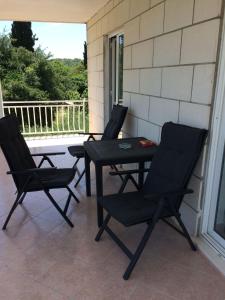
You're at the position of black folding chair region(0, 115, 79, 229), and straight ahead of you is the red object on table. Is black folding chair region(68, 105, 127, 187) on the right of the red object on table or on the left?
left

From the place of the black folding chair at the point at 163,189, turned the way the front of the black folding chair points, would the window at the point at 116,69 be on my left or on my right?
on my right

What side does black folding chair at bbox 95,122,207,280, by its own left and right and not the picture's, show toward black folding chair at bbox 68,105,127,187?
right

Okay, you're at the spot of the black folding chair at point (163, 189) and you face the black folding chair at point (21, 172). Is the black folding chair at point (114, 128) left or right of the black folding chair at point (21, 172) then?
right

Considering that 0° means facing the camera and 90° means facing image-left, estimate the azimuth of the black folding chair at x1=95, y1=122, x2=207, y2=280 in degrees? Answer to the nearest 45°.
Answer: approximately 45°

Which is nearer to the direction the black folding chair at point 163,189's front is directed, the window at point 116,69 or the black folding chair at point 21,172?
the black folding chair

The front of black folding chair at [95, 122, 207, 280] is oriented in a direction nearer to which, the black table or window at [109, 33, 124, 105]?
the black table

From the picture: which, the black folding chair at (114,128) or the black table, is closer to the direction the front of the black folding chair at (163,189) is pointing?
the black table

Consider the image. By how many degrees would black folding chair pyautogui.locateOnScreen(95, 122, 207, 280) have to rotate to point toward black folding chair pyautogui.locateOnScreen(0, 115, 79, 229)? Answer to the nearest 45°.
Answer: approximately 45° to its right
